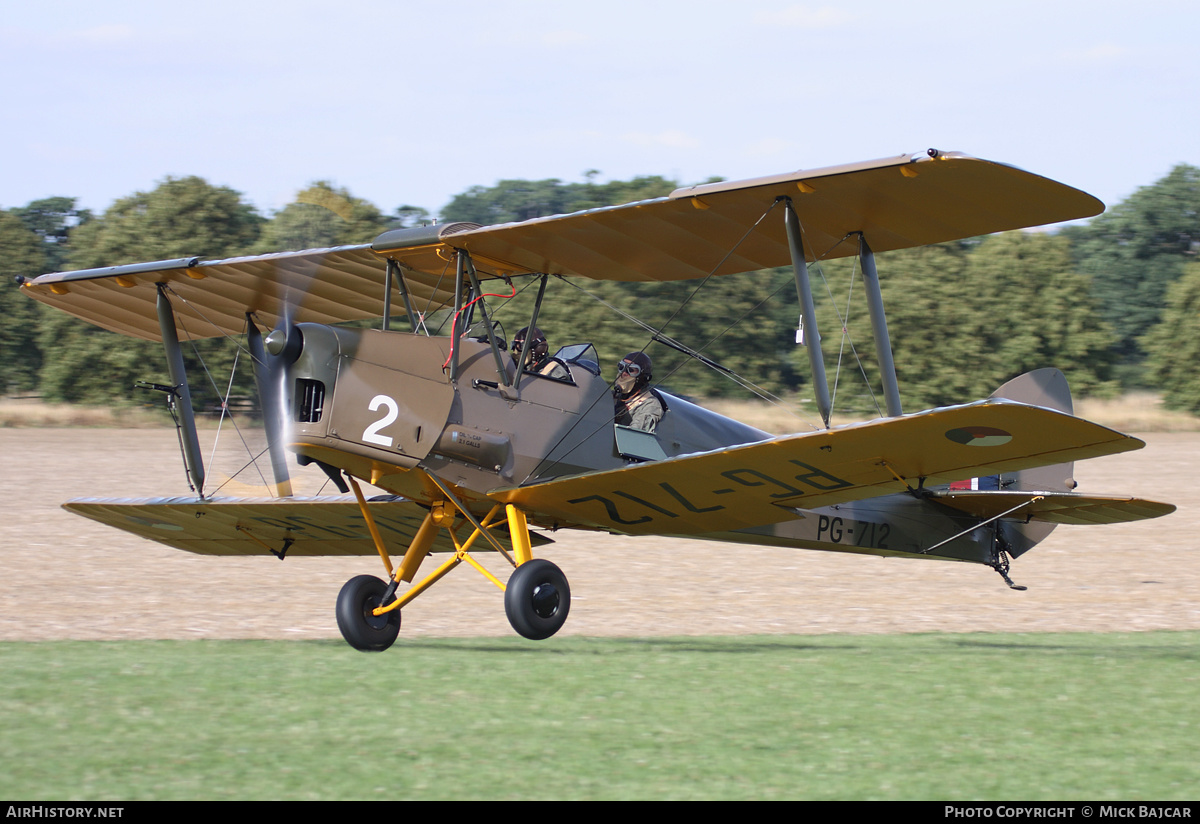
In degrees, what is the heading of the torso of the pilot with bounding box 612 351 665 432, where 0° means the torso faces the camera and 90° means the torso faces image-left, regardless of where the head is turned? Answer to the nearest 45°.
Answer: approximately 45°

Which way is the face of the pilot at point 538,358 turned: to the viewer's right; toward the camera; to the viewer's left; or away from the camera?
to the viewer's left

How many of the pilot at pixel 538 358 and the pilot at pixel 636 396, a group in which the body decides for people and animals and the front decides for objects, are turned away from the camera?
0

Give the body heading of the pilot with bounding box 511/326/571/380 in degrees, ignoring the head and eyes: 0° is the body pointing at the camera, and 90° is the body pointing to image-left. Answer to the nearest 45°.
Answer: approximately 45°

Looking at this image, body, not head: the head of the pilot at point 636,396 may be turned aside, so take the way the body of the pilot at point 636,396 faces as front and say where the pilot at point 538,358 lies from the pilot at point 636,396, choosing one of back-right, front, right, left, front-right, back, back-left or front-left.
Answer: front

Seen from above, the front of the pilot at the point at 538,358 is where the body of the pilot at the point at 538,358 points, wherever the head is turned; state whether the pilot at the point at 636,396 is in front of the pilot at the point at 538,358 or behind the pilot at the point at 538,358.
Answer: behind
